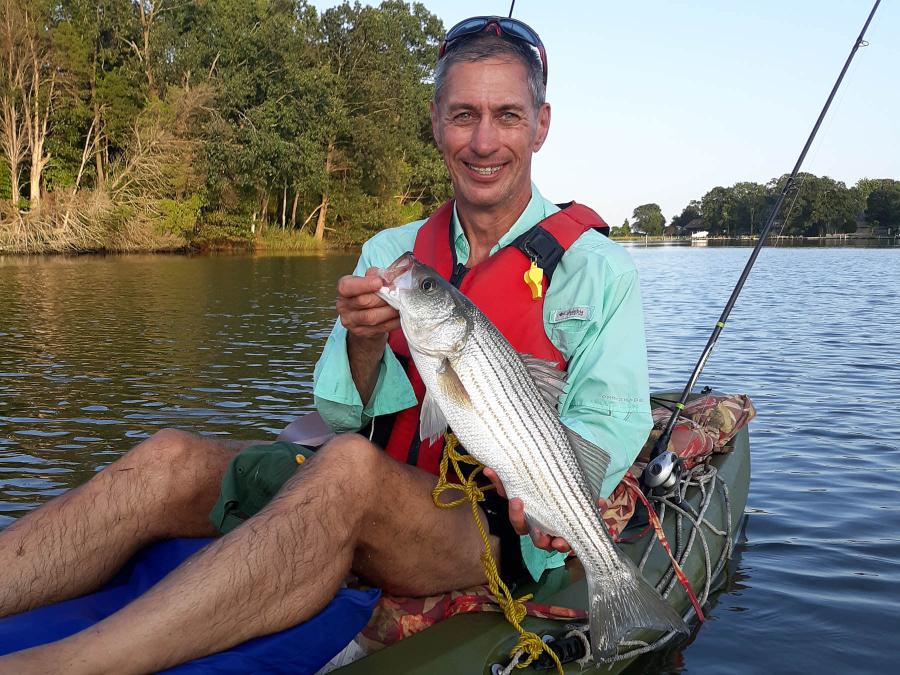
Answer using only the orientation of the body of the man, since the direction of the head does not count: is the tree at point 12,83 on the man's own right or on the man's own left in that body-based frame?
on the man's own right

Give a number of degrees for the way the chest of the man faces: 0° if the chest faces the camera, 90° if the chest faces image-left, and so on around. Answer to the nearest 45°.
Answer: approximately 45°

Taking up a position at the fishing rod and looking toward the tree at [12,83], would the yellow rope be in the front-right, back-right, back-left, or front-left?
back-left
